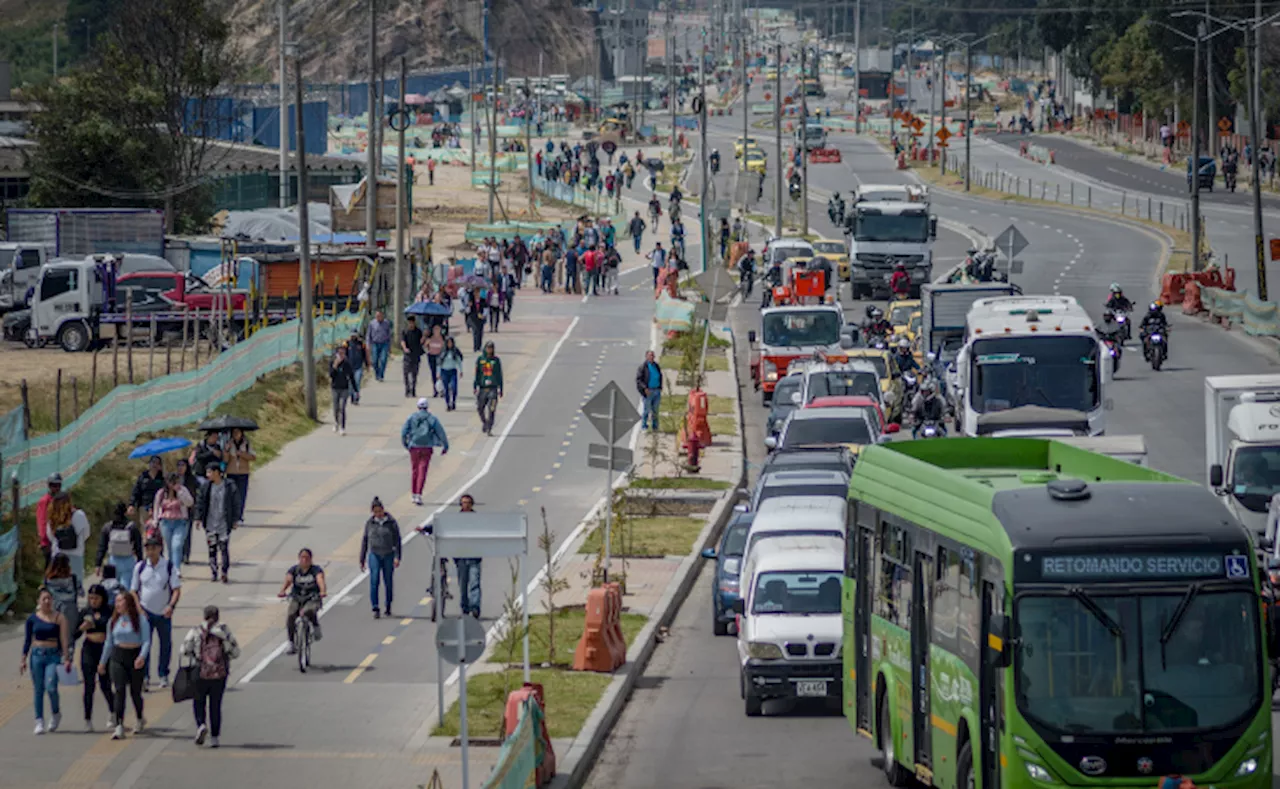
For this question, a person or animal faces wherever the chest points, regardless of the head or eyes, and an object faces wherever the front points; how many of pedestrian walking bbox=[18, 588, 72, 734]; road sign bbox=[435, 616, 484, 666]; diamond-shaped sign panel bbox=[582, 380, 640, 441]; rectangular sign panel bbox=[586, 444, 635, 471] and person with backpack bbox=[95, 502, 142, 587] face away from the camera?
4

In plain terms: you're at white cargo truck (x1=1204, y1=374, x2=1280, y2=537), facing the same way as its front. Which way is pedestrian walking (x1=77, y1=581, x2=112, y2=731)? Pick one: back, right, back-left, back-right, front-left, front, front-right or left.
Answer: front-right

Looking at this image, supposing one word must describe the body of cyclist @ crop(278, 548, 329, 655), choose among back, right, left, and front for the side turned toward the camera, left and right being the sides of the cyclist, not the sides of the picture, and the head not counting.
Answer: front

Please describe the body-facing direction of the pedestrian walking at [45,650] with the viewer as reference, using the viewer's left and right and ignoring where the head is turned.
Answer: facing the viewer

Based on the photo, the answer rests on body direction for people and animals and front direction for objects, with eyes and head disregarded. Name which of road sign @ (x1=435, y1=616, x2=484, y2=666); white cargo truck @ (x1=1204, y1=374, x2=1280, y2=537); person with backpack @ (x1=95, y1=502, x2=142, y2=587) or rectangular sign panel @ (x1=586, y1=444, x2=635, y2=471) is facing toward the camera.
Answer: the white cargo truck

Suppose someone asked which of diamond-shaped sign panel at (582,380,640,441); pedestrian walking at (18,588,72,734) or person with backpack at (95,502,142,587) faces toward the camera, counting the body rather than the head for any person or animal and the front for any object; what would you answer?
the pedestrian walking

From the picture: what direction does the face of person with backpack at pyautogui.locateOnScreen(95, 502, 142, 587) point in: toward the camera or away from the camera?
away from the camera

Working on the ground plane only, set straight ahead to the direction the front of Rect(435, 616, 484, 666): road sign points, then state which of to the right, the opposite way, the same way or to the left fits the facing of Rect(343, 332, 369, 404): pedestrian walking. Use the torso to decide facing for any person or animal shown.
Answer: the opposite way

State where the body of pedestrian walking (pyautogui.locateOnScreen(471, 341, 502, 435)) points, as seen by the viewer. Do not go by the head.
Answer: toward the camera

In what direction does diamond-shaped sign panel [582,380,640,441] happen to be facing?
away from the camera

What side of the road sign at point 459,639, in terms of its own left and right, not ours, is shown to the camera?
back
